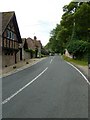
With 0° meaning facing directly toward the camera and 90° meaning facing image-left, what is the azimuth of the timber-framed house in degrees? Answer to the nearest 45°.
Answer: approximately 315°
